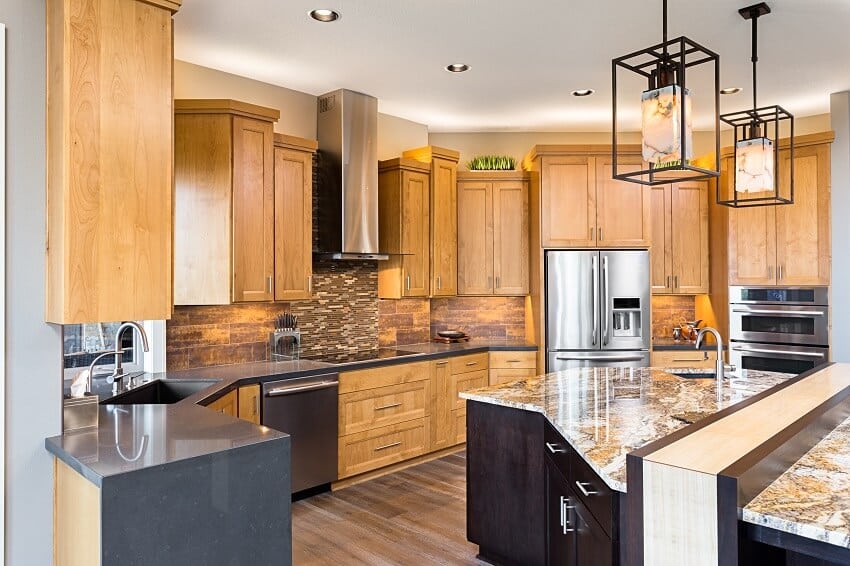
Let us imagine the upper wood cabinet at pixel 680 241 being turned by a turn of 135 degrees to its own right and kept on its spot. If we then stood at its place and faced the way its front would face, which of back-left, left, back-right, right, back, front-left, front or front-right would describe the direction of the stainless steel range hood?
left

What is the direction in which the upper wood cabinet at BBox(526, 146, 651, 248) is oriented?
toward the camera

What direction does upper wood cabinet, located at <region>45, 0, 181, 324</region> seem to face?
to the viewer's right

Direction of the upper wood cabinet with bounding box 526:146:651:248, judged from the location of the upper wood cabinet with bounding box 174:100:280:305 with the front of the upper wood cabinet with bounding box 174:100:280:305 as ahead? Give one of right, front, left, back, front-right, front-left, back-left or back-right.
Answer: front-left

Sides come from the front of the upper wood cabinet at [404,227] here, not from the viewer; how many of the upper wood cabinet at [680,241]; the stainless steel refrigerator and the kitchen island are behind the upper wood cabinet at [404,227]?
0

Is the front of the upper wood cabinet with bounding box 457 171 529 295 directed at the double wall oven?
no

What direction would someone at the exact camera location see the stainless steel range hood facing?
facing the viewer and to the right of the viewer

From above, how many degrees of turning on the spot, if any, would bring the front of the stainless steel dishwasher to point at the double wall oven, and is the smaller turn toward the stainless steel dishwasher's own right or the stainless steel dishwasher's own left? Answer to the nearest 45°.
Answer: approximately 45° to the stainless steel dishwasher's own left

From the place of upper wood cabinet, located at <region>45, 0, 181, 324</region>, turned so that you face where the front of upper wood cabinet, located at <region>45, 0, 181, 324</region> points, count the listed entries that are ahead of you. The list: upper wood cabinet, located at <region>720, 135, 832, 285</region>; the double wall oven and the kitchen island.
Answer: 3

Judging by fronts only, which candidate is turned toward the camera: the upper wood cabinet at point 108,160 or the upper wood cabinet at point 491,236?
the upper wood cabinet at point 491,236

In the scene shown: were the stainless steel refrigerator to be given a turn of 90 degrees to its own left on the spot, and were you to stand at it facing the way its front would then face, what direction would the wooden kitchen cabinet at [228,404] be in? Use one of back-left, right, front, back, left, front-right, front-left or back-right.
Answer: back-right

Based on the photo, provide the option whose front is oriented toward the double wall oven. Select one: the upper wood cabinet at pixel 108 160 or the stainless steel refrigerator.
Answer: the upper wood cabinet

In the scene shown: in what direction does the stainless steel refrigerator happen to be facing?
toward the camera

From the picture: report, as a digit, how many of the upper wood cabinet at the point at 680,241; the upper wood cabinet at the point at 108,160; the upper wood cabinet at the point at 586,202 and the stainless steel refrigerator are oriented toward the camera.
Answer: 3

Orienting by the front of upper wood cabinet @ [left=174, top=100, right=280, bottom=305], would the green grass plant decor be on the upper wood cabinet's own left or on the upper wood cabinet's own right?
on the upper wood cabinet's own left

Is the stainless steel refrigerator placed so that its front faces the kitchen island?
yes

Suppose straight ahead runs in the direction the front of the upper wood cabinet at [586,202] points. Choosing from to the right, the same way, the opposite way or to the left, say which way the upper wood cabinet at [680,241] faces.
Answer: the same way

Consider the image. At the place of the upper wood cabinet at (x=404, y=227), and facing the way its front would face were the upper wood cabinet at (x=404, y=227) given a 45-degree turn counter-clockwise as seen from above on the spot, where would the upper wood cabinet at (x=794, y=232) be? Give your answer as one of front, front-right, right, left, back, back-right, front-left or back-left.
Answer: front
